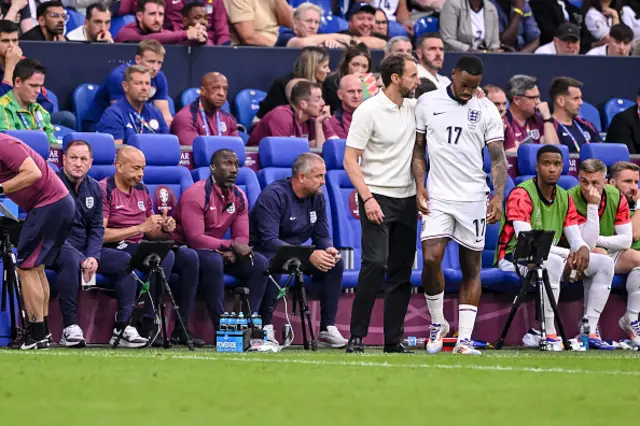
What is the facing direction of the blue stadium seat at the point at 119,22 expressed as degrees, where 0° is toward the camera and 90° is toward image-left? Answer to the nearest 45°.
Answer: approximately 0°

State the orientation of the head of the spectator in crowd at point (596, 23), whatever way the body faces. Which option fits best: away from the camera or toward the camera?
toward the camera

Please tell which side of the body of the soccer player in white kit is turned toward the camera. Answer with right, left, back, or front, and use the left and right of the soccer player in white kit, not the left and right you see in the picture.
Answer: front

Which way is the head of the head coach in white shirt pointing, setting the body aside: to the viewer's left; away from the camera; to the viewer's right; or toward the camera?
to the viewer's right

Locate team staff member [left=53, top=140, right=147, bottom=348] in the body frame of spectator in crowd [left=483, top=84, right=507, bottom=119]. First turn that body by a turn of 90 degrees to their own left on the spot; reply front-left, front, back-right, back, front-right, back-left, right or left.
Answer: back

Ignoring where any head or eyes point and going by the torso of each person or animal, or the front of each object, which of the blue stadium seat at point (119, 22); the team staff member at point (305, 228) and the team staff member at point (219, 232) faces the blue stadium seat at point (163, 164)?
the blue stadium seat at point (119, 22)

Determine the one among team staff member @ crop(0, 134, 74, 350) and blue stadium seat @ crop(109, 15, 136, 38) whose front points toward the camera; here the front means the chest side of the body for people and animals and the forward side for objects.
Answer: the blue stadium seat

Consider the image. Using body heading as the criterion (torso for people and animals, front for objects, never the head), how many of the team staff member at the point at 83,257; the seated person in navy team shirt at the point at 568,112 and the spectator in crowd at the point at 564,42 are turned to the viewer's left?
0

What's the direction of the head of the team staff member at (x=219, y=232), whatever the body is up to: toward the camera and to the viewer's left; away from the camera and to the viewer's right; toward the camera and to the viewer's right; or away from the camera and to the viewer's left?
toward the camera and to the viewer's right

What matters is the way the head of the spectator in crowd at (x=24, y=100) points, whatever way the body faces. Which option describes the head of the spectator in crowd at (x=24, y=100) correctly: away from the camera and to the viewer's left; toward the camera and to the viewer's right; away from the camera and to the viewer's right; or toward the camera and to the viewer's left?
toward the camera and to the viewer's right

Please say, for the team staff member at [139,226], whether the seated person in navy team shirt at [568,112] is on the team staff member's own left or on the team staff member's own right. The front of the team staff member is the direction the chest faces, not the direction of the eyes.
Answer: on the team staff member's own left

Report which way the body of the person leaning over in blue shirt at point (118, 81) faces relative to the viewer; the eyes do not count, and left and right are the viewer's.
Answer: facing the viewer and to the right of the viewer

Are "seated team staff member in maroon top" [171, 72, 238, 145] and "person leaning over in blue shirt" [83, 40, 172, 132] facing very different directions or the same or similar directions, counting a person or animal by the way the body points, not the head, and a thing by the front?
same or similar directions
